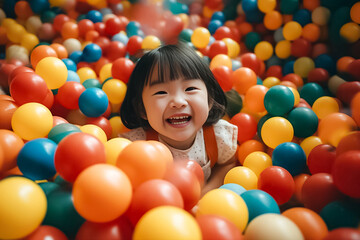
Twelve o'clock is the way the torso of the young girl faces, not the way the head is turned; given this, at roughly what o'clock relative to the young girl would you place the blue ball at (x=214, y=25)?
The blue ball is roughly at 6 o'clock from the young girl.

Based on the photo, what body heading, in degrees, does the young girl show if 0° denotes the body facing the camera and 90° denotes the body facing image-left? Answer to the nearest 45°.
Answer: approximately 0°

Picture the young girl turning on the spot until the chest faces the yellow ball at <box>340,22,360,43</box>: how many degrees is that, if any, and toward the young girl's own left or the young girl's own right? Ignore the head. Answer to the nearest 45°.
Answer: approximately 135° to the young girl's own left

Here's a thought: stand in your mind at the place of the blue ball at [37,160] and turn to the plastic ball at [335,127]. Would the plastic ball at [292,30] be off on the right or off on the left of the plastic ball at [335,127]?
left

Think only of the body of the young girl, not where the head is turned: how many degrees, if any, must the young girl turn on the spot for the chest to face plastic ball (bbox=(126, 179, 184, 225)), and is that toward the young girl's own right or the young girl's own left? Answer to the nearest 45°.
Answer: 0° — they already face it

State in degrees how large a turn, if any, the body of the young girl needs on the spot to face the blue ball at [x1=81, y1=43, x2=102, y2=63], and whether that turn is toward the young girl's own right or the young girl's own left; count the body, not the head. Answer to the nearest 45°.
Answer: approximately 135° to the young girl's own right

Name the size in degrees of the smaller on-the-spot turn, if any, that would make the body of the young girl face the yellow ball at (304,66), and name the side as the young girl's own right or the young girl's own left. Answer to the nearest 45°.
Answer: approximately 135° to the young girl's own left

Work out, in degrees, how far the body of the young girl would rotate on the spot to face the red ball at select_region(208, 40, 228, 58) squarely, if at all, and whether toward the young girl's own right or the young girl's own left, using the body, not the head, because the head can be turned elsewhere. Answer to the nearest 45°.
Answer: approximately 180°

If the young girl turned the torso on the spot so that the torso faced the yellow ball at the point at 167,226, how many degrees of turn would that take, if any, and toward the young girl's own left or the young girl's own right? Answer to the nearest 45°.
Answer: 0° — they already face it
